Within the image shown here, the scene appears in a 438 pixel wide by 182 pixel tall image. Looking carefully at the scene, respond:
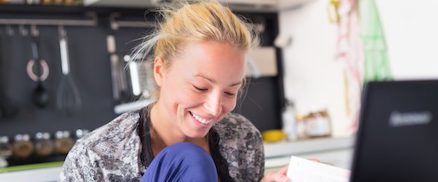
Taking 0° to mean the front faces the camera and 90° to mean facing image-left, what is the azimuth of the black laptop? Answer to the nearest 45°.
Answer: approximately 180°

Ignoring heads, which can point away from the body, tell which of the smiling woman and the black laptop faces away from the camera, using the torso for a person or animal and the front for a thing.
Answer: the black laptop

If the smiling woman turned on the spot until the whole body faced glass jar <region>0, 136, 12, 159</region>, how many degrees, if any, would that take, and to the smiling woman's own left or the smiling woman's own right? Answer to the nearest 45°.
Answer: approximately 180°

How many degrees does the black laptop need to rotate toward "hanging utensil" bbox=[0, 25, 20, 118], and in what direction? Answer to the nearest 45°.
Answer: approximately 45° to its left

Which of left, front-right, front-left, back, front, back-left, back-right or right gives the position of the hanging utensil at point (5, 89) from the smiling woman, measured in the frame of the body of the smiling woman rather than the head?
back

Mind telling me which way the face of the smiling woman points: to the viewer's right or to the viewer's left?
to the viewer's right

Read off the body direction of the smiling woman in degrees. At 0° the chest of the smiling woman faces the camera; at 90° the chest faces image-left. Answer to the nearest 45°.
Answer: approximately 315°

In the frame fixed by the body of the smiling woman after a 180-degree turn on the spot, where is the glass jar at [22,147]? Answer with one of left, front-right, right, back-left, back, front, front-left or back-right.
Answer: front

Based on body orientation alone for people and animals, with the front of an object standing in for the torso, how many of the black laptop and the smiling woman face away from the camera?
1

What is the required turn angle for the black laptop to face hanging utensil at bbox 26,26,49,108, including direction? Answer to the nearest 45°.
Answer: approximately 45° to its left
